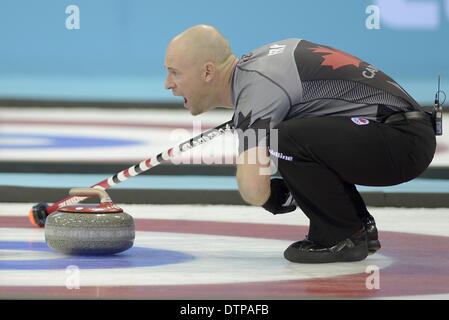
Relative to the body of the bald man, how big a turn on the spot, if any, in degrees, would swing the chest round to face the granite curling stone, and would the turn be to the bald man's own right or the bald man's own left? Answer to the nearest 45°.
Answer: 0° — they already face it

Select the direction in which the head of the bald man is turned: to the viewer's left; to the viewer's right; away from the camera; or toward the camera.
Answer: to the viewer's left

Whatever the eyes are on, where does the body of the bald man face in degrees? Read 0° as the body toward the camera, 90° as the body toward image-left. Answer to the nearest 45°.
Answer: approximately 90°
